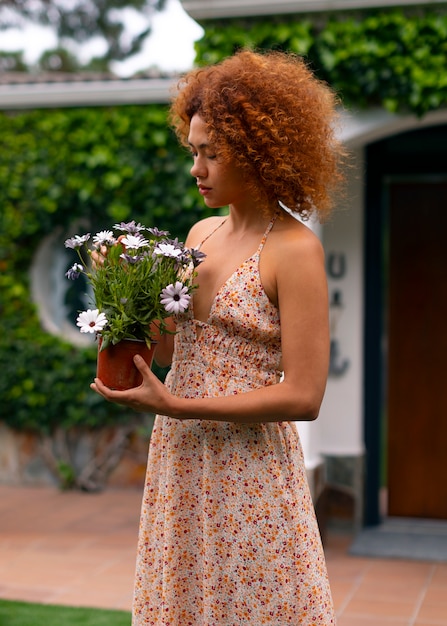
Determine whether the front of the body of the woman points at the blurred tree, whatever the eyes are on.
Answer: no

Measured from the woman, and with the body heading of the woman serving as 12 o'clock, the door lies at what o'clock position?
The door is roughly at 5 o'clock from the woman.

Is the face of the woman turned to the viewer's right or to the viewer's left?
to the viewer's left

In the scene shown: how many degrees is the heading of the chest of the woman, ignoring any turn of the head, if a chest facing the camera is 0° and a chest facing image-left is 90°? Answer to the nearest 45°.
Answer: approximately 45°
